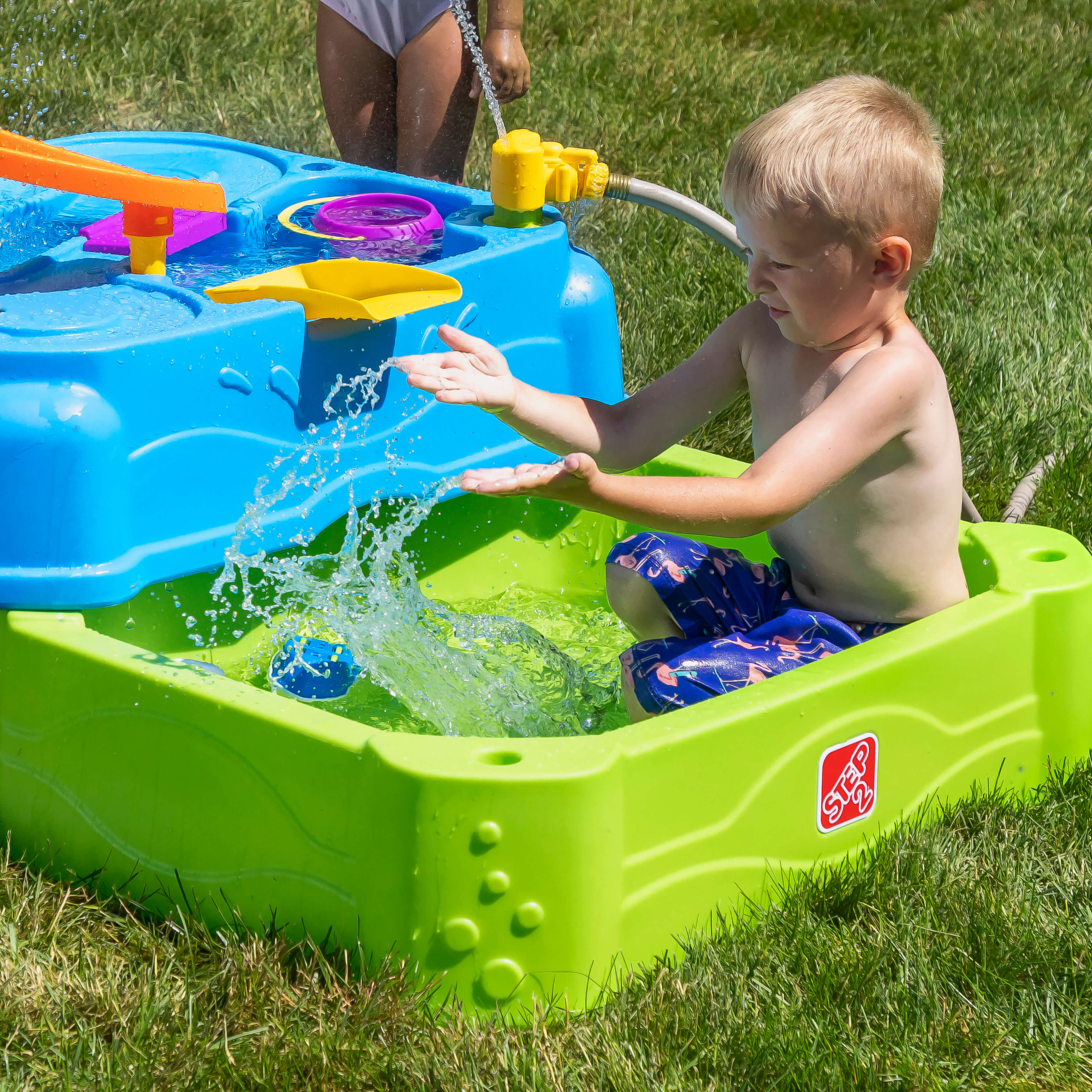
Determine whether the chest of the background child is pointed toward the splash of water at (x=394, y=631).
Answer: yes

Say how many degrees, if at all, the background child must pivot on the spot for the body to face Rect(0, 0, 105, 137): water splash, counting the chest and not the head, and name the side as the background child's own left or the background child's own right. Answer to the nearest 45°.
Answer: approximately 135° to the background child's own right

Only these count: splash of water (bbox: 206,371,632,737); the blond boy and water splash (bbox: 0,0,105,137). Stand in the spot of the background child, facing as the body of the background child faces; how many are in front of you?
2

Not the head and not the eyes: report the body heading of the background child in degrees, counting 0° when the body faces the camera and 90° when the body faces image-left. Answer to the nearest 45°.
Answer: approximately 0°

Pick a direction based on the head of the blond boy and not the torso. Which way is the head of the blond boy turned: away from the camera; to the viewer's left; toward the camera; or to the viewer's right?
to the viewer's left

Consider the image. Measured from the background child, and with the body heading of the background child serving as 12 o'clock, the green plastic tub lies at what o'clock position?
The green plastic tub is roughly at 12 o'clock from the background child.
